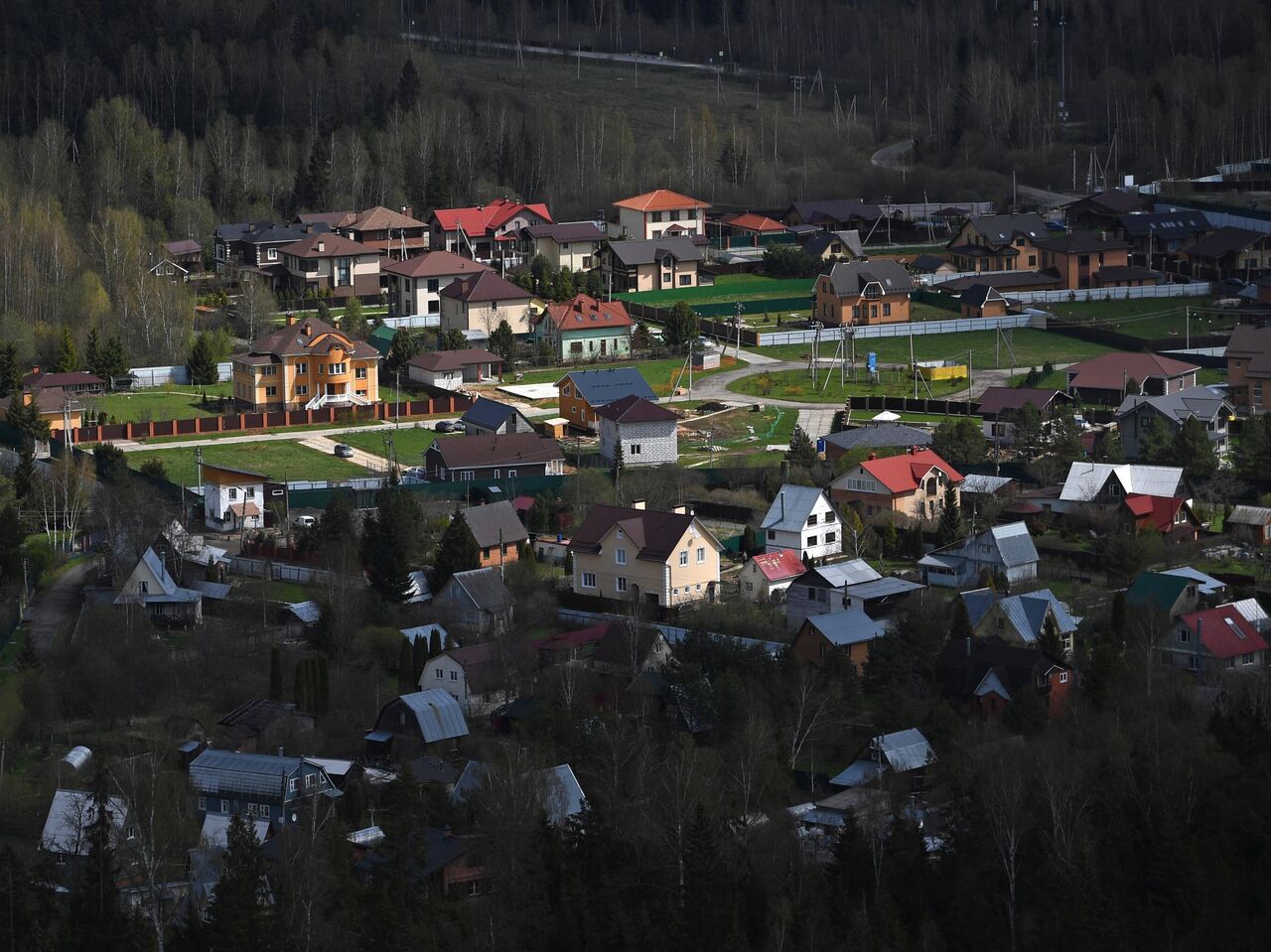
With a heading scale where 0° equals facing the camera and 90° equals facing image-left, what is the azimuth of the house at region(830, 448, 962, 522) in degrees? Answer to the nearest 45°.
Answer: approximately 315°

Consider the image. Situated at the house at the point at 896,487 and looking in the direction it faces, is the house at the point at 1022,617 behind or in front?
in front

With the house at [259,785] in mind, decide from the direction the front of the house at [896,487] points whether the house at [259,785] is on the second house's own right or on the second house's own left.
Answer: on the second house's own right

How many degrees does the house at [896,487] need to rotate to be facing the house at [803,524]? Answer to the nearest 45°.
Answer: approximately 90° to its right

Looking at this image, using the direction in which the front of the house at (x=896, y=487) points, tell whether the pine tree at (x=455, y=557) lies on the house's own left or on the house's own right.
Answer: on the house's own right

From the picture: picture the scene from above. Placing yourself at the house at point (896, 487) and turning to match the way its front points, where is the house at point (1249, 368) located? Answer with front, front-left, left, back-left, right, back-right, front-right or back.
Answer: left

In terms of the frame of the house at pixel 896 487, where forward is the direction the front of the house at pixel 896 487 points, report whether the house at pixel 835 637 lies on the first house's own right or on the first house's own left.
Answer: on the first house's own right

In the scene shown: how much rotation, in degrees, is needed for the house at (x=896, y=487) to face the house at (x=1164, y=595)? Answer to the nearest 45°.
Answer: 0° — it already faces it

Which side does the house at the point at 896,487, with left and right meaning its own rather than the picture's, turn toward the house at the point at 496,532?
right

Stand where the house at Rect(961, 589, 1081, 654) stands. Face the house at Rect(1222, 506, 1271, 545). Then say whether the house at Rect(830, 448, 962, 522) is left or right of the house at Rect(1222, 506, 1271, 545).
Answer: left

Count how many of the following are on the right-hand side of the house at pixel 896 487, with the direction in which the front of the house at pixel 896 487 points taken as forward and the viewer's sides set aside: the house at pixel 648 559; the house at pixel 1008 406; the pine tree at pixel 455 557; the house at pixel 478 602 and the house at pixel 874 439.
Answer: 3
